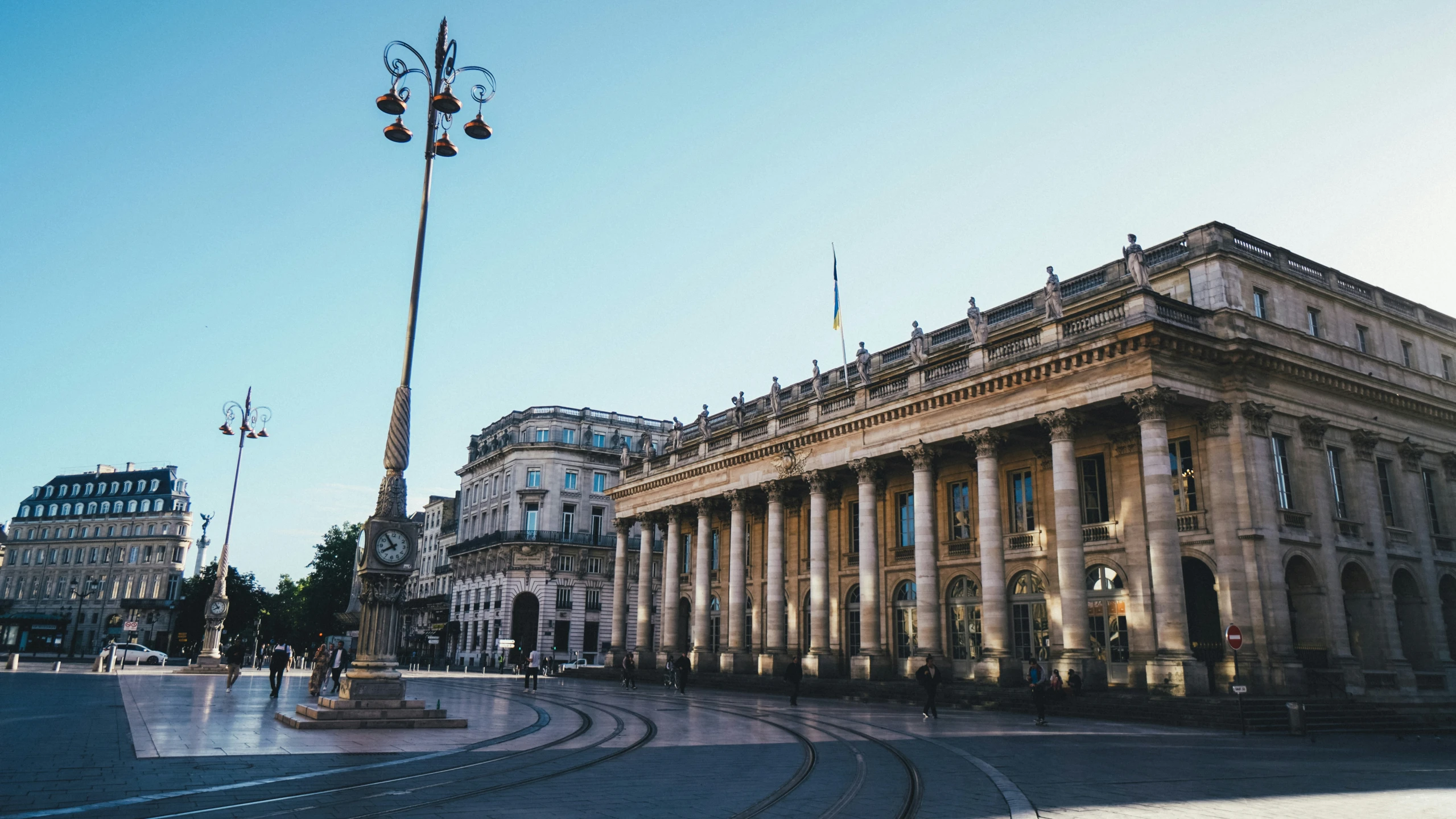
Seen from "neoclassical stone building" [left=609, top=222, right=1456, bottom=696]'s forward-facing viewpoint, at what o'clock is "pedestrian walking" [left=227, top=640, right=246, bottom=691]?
The pedestrian walking is roughly at 1 o'clock from the neoclassical stone building.

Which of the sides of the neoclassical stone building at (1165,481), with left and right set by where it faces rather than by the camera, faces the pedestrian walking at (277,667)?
front

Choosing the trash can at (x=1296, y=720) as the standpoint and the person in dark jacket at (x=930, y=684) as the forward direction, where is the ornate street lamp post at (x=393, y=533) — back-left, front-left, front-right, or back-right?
front-left

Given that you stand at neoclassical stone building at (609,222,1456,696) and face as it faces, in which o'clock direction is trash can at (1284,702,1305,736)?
The trash can is roughly at 10 o'clock from the neoclassical stone building.

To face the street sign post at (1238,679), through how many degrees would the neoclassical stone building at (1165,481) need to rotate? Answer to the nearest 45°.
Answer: approximately 45° to its left

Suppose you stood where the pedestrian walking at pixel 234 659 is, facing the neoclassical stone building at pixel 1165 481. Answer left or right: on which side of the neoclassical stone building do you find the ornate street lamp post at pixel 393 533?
right

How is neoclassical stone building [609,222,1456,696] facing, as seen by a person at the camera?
facing the viewer and to the left of the viewer

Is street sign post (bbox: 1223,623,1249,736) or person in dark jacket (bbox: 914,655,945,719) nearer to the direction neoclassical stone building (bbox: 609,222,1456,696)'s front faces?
the person in dark jacket

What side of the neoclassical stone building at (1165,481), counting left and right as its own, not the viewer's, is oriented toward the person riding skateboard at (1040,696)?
front

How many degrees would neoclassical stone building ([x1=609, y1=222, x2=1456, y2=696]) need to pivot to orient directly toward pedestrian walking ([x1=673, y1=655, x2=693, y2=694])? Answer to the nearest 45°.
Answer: approximately 45° to its right

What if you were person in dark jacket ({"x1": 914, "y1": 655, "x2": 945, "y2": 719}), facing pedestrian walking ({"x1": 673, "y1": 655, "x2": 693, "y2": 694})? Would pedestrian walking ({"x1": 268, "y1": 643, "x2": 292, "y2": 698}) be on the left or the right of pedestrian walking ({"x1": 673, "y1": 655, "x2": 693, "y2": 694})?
left

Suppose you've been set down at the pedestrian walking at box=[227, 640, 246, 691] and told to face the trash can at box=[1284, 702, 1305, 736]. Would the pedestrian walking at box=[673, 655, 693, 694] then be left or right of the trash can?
left

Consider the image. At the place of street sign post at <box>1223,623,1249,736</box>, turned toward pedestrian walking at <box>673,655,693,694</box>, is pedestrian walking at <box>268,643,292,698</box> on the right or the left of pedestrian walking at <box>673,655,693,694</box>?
left
